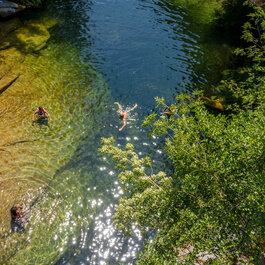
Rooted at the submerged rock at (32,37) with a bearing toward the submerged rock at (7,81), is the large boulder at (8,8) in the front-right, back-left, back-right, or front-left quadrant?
back-right

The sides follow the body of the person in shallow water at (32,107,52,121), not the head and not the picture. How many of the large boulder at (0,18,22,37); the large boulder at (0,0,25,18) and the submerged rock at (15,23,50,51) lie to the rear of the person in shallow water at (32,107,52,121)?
3

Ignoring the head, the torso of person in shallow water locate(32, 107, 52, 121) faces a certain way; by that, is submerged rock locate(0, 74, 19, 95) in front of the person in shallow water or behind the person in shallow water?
behind

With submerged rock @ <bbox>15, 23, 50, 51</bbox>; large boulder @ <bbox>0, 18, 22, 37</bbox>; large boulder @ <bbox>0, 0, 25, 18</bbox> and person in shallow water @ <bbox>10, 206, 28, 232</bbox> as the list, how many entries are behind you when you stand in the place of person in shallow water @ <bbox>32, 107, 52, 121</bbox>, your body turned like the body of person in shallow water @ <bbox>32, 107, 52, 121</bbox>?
3

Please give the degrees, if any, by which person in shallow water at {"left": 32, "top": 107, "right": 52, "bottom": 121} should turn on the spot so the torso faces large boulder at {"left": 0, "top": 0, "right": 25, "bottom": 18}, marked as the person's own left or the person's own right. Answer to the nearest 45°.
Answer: approximately 180°

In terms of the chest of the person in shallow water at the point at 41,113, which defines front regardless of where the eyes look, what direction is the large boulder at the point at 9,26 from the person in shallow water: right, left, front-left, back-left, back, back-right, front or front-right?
back

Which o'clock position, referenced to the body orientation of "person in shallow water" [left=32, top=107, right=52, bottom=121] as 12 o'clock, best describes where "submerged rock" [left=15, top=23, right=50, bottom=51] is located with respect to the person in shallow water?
The submerged rock is roughly at 6 o'clock from the person in shallow water.

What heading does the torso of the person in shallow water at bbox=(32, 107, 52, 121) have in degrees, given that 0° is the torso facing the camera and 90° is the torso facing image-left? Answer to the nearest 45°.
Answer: approximately 0°

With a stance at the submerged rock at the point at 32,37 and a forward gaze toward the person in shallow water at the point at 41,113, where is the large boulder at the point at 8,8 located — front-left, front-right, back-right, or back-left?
back-right
